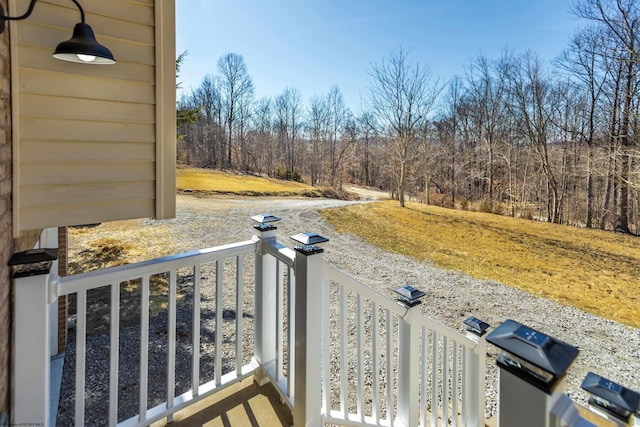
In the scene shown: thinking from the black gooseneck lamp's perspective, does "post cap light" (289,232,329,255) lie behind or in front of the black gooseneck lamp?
in front

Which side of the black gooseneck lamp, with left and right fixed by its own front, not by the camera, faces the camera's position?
right

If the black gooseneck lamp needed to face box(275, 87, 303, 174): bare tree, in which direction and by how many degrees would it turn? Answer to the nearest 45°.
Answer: approximately 45° to its left

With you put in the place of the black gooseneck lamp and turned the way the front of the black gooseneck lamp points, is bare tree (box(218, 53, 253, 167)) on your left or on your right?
on your left

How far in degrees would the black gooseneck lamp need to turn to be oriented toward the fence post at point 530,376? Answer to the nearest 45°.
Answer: approximately 45° to its right
